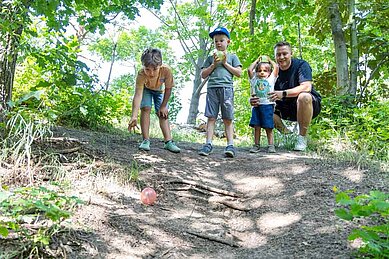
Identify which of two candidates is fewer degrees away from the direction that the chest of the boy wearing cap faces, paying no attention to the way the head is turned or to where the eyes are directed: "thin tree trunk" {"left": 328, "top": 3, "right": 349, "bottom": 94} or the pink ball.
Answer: the pink ball

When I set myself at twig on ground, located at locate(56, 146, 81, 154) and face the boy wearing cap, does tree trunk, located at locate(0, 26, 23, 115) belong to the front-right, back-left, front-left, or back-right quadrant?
back-left

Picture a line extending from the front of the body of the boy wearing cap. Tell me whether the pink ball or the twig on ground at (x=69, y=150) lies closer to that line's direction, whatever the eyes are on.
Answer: the pink ball

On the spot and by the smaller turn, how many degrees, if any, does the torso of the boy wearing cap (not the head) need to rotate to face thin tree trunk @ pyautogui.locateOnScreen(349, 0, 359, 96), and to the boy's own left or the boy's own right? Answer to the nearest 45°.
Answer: approximately 135° to the boy's own left

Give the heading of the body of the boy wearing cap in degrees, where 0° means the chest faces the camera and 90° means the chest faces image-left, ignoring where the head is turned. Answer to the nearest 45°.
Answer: approximately 0°

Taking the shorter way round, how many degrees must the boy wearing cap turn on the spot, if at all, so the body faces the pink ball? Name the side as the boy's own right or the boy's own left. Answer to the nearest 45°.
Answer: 0° — they already face it

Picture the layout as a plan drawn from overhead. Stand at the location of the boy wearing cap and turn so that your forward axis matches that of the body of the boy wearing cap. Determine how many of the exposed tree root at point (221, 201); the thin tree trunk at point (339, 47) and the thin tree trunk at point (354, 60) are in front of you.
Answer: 1

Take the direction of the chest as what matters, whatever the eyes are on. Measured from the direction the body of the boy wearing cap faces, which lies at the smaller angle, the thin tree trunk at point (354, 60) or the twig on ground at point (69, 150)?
the twig on ground

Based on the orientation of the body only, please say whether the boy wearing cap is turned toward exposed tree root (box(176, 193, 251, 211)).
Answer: yes

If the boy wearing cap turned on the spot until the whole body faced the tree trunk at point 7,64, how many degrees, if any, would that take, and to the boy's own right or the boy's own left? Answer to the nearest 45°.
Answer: approximately 45° to the boy's own right

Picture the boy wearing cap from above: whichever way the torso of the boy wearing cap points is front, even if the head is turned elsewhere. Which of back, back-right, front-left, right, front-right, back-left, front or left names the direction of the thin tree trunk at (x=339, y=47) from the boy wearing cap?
back-left
